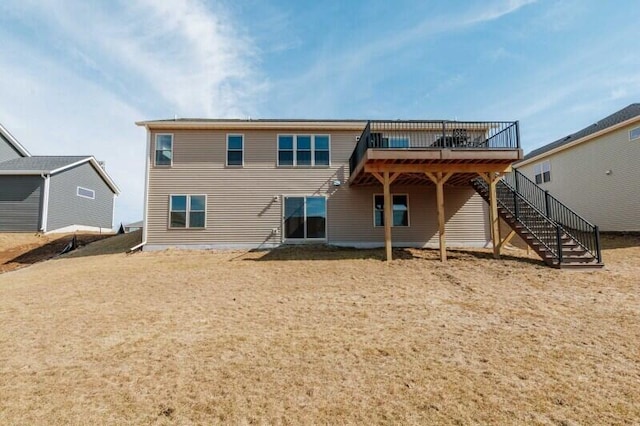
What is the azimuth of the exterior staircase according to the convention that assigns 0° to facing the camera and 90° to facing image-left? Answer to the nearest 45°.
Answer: approximately 315°

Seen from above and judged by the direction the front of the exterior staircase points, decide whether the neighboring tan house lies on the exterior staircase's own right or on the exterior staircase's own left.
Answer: on the exterior staircase's own left
